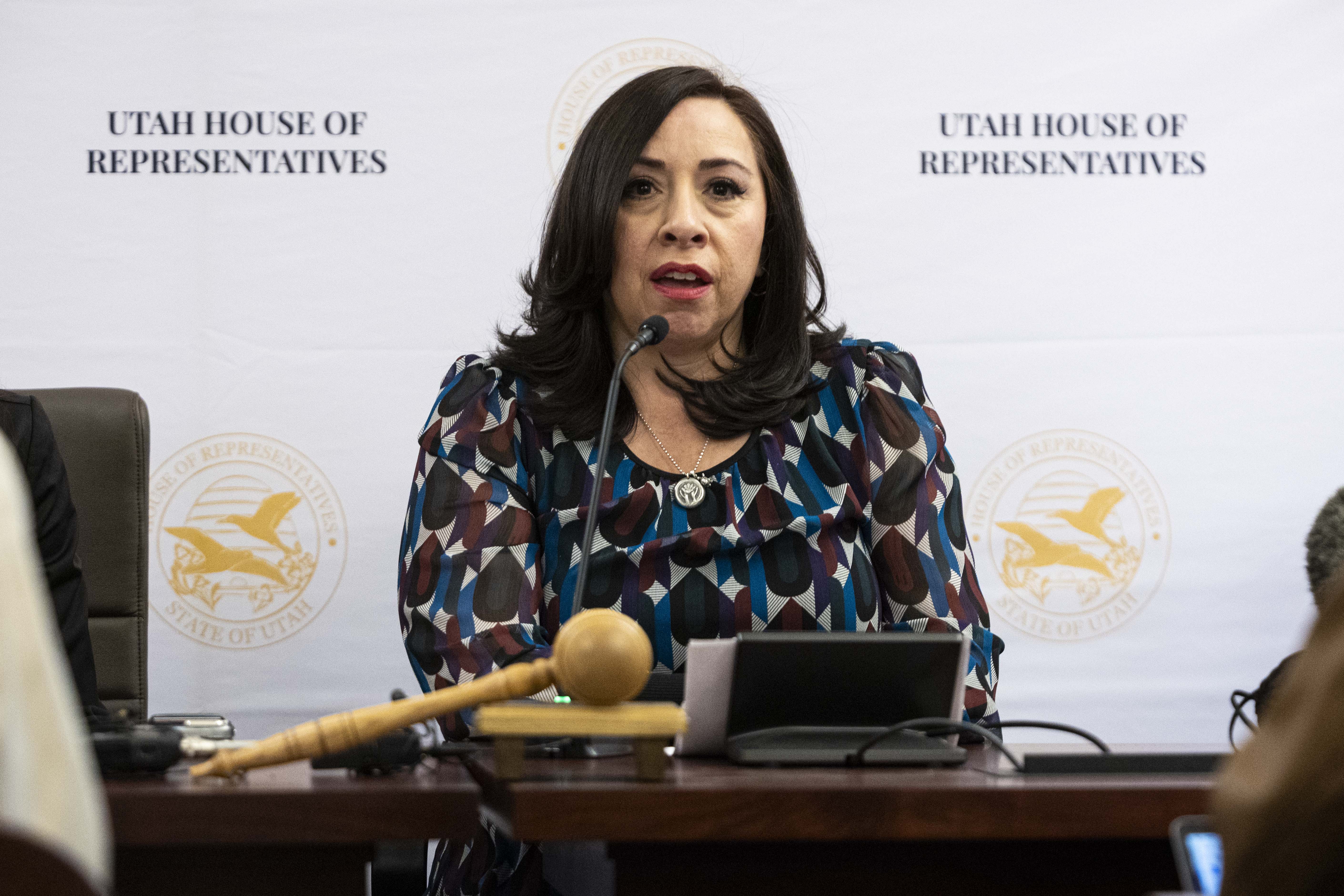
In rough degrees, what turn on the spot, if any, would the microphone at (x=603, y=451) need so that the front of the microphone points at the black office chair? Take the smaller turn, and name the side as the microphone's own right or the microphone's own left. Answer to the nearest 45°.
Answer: approximately 90° to the microphone's own left

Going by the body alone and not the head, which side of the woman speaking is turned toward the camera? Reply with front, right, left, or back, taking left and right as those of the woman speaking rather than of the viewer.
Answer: front

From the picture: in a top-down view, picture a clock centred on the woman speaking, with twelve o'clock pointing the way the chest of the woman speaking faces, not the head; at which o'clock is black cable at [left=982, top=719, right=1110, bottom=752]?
The black cable is roughly at 11 o'clock from the woman speaking.

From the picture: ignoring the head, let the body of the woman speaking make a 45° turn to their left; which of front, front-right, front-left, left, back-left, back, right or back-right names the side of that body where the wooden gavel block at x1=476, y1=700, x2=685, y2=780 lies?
front-right

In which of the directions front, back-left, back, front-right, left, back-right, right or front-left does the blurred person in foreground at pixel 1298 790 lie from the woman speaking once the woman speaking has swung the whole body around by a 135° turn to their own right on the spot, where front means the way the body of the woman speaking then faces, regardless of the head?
back-left

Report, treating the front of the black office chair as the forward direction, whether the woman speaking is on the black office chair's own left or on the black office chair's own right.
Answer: on the black office chair's own left

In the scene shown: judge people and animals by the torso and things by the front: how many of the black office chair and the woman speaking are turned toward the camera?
2

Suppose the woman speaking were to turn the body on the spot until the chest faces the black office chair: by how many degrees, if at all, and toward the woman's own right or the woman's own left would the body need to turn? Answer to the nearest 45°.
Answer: approximately 90° to the woman's own right

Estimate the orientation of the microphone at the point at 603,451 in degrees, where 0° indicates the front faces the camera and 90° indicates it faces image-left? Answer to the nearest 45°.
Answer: approximately 225°

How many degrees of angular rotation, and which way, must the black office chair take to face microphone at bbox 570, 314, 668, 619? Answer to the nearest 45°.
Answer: approximately 45° to its left

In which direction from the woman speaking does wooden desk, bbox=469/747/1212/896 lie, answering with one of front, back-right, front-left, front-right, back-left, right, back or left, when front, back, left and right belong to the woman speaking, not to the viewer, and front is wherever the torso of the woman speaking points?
front

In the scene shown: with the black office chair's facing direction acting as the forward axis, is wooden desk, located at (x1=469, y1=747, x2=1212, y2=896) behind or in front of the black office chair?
in front

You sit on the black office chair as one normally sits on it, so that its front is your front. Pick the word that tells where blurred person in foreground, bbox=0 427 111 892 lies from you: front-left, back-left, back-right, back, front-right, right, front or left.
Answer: front

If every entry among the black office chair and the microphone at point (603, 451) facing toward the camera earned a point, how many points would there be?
1
